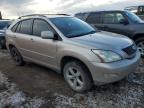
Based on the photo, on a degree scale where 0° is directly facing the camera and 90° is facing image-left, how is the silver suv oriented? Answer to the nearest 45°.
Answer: approximately 315°

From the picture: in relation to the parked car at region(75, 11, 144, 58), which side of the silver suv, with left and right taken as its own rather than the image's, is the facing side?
left
